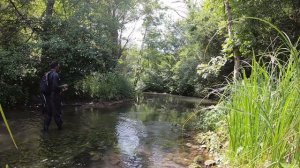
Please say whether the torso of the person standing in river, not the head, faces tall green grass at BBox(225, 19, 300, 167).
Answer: no

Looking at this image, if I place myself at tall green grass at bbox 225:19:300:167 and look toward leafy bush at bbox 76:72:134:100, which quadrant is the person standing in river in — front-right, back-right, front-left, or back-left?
front-left

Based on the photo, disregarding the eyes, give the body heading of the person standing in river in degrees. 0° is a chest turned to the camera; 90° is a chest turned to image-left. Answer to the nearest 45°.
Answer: approximately 270°

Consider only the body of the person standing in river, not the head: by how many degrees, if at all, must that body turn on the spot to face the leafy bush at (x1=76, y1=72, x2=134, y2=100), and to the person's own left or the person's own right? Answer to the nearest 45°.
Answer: approximately 90° to the person's own left

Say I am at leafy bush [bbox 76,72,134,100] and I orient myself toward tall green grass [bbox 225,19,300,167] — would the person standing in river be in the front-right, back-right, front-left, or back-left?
front-right

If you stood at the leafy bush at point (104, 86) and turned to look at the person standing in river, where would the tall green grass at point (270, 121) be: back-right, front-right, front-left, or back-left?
front-left
